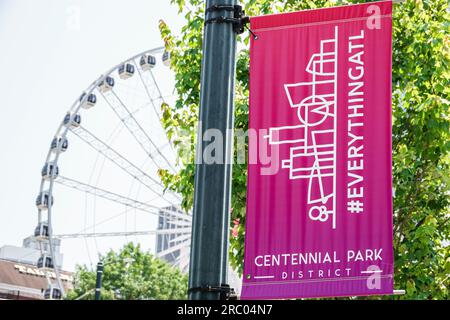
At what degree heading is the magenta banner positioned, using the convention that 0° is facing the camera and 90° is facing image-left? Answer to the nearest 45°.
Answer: approximately 0°
